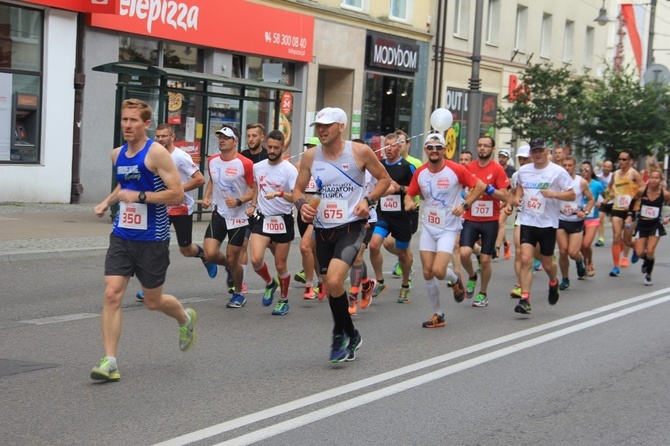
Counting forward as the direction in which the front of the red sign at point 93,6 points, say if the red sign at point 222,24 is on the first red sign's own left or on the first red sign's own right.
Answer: on the first red sign's own left

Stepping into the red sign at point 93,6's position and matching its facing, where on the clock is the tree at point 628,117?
The tree is roughly at 10 o'clock from the red sign.

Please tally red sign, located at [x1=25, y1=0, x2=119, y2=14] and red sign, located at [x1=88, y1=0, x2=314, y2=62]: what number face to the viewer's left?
0

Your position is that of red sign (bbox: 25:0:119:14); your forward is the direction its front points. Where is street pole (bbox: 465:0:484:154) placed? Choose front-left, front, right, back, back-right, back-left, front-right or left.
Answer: front-left

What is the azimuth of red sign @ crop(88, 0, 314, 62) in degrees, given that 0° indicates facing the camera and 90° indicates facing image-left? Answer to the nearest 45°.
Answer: approximately 315°

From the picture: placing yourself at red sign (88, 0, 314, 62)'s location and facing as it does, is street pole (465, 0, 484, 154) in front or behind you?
in front

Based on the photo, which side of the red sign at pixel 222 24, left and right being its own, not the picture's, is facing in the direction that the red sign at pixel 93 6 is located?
right

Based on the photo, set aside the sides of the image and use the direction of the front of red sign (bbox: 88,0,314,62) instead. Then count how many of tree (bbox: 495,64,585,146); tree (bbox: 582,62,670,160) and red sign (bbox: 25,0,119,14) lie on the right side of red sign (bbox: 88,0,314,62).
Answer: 1

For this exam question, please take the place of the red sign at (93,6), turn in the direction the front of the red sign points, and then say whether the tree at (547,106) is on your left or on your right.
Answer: on your left

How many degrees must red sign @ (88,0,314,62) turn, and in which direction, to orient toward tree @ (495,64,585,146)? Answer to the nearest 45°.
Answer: approximately 45° to its left
